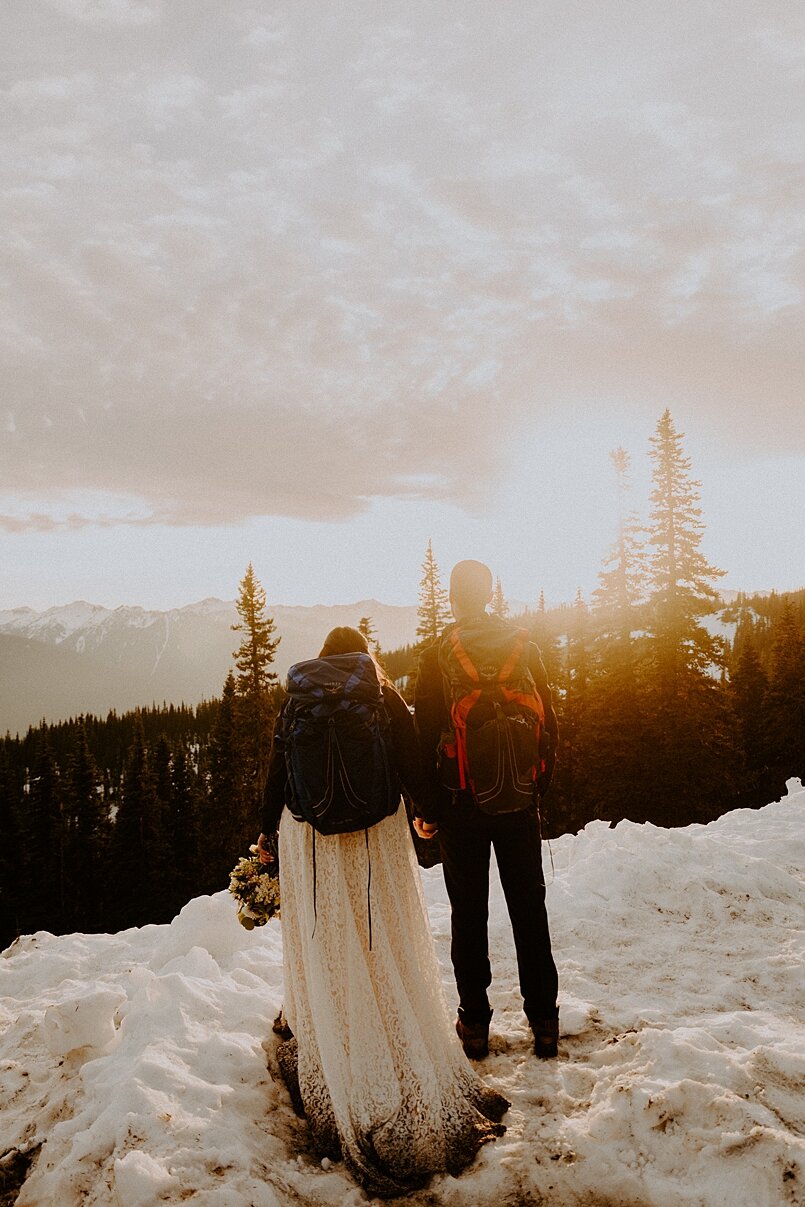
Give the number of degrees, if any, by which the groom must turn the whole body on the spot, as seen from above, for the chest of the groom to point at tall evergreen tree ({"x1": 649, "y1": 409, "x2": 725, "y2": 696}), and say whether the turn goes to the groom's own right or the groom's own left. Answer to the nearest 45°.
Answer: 0° — they already face it

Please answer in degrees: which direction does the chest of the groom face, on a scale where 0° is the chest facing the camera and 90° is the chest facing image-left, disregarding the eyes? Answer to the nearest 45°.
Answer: approximately 180°

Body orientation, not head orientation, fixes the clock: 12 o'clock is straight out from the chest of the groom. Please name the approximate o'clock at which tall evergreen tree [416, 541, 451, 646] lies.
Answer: The tall evergreen tree is roughly at 12 o'clock from the groom.

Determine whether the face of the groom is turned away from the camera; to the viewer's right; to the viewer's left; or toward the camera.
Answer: away from the camera
